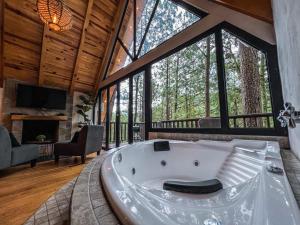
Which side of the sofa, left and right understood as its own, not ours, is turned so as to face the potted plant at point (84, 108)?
front

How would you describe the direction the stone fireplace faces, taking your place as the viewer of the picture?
facing the viewer

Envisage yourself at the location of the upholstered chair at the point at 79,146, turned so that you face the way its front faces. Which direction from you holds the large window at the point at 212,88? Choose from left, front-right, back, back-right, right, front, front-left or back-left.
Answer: back

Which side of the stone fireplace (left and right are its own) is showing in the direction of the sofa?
front

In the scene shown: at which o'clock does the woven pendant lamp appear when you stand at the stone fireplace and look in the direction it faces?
The woven pendant lamp is roughly at 12 o'clock from the stone fireplace.

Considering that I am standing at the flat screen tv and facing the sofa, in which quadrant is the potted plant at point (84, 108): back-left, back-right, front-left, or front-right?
back-left

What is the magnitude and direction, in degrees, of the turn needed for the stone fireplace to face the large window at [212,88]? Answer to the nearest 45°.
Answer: approximately 45° to its left

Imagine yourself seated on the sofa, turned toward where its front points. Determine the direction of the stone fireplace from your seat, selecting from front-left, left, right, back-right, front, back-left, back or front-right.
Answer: front-left

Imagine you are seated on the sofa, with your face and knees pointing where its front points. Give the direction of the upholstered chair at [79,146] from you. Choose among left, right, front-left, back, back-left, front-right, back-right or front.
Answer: front-right
